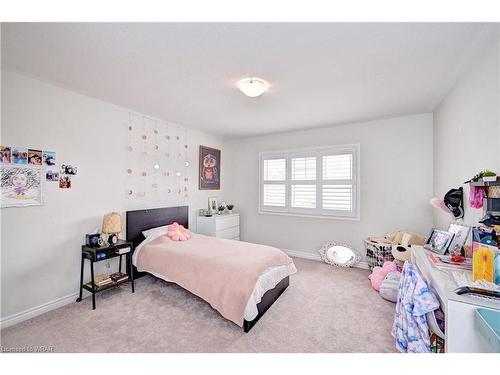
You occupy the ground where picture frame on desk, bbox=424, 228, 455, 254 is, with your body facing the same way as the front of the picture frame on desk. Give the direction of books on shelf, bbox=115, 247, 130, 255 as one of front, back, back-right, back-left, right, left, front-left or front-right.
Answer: front

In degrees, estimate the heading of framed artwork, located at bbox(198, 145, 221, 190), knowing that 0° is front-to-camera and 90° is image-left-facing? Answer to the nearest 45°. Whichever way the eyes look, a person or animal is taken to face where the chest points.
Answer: approximately 315°

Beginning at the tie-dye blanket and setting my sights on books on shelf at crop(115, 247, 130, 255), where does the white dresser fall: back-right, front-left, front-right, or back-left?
front-right

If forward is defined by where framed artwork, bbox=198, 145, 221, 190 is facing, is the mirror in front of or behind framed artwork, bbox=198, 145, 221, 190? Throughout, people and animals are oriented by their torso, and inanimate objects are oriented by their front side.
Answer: in front

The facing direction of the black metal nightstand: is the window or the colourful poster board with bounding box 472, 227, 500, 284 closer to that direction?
the colourful poster board

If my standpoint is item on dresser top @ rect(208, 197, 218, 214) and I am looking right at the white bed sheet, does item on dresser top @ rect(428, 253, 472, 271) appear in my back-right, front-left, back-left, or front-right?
front-left

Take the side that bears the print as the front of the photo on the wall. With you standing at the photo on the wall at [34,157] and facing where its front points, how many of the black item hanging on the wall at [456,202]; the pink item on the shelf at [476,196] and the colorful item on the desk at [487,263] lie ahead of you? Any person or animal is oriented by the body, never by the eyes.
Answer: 3

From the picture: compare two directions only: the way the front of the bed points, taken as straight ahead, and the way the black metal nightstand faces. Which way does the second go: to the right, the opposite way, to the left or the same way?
the same way

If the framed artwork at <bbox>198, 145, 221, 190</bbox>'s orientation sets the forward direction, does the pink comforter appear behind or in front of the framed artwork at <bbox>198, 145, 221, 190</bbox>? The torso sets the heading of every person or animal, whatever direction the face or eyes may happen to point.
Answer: in front

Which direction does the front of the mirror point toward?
toward the camera

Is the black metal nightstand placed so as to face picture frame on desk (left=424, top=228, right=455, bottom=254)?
yes
